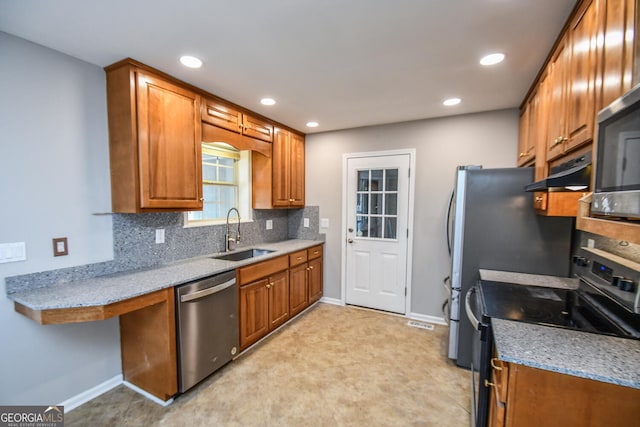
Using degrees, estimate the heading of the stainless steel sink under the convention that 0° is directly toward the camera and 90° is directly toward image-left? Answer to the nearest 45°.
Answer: approximately 315°

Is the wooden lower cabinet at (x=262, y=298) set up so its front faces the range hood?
yes

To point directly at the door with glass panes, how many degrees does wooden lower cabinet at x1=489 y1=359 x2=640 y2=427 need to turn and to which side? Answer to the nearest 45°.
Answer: approximately 45° to its right

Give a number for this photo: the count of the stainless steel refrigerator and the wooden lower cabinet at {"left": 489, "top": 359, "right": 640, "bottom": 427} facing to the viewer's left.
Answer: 2

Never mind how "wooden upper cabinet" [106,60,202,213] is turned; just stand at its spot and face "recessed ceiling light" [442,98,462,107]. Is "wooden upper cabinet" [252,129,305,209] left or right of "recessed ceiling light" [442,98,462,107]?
left

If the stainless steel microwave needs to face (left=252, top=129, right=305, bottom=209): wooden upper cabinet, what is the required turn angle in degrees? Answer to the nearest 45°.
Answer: approximately 45° to its right

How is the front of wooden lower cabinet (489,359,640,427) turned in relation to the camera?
facing to the left of the viewer

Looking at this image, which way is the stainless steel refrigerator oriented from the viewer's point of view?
to the viewer's left
